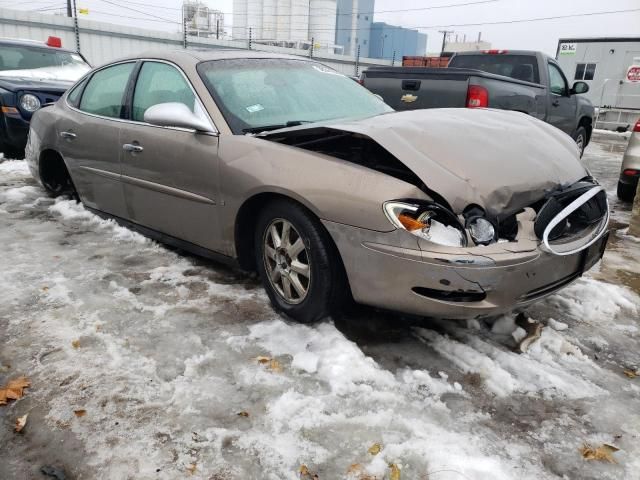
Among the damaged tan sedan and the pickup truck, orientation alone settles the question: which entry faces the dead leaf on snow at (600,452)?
the damaged tan sedan

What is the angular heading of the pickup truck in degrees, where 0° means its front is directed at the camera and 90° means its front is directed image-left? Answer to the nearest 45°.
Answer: approximately 225°

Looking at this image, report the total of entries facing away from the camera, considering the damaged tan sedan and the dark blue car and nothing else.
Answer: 0

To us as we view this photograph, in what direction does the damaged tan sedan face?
facing the viewer and to the right of the viewer

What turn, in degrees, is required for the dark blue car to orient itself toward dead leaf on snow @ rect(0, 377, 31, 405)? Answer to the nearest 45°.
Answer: approximately 45° to its right

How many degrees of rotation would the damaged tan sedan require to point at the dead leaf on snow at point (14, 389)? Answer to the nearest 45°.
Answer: approximately 90° to its right

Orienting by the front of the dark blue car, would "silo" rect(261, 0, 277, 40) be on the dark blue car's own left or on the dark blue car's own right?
on the dark blue car's own left

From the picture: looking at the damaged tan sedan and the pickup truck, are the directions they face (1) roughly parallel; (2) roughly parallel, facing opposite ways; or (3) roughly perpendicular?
roughly perpendicular

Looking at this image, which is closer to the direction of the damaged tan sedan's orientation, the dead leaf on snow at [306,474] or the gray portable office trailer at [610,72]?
the dead leaf on snow

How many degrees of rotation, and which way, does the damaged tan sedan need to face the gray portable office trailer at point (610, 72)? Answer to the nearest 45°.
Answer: approximately 90° to its left

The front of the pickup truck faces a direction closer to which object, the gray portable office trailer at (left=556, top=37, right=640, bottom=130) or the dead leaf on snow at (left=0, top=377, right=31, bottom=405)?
the gray portable office trailer

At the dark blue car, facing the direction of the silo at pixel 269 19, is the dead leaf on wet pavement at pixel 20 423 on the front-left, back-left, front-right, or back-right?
back-right

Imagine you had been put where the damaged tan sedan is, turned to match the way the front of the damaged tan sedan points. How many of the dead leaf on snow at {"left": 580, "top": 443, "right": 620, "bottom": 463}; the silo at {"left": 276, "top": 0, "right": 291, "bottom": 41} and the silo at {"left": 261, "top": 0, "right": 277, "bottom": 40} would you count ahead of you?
1

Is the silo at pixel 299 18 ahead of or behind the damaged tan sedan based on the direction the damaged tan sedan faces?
behind

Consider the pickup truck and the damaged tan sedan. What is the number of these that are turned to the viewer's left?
0
